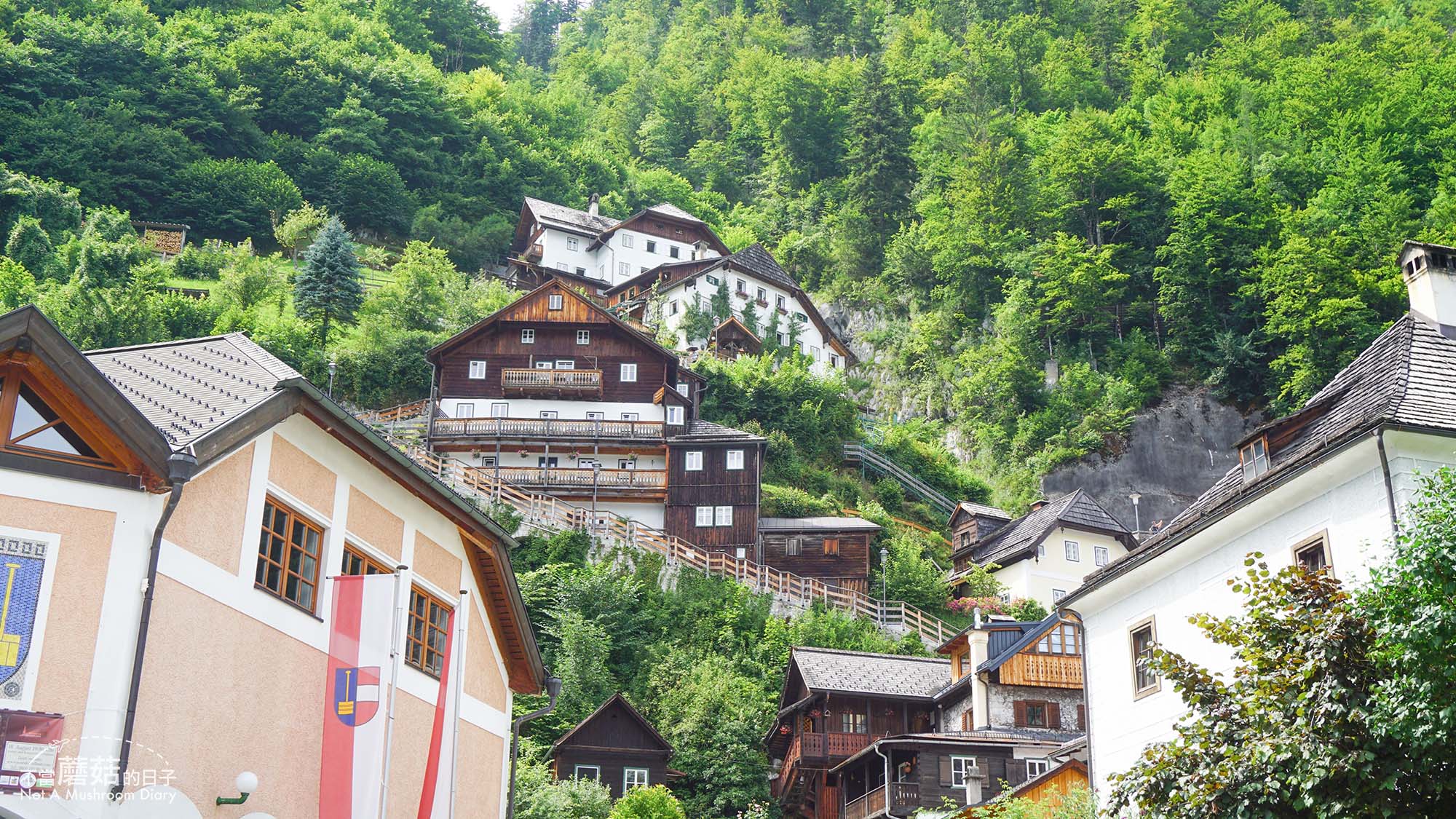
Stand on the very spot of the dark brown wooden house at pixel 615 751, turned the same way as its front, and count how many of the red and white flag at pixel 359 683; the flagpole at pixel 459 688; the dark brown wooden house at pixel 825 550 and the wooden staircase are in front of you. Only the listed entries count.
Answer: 2

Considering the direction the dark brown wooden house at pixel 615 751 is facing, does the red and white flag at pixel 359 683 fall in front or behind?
in front

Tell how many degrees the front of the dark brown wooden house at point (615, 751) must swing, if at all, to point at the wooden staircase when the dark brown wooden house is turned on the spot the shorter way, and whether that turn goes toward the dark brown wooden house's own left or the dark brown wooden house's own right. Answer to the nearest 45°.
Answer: approximately 180°

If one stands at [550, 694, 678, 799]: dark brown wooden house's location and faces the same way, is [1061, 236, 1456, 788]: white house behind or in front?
in front

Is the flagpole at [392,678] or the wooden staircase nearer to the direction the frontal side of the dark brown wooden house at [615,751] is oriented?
the flagpole

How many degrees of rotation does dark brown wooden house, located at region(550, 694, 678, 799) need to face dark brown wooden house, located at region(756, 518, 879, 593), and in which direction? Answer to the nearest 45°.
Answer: approximately 135° to its left

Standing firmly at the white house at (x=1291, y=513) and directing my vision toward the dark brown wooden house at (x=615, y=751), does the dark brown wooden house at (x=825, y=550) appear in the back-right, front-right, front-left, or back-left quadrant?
front-right

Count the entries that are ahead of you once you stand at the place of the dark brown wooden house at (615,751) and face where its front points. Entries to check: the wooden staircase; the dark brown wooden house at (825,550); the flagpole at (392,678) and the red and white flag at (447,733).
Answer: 2

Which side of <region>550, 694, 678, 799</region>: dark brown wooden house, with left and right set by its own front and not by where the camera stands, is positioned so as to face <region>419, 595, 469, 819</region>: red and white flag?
front

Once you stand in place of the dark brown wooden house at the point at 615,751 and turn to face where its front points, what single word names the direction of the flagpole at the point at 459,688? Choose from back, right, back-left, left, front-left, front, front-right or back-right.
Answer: front

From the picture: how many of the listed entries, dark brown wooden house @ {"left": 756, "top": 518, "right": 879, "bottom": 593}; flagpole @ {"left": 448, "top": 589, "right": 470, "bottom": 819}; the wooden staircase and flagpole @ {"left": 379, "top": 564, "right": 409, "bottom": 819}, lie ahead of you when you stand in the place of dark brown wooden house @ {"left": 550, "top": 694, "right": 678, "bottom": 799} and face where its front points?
2

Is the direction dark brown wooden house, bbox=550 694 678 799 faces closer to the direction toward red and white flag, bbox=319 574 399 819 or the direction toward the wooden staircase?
the red and white flag

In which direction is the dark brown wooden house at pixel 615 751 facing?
toward the camera

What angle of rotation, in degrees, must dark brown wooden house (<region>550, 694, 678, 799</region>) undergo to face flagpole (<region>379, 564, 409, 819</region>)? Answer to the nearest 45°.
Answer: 0° — it already faces it
